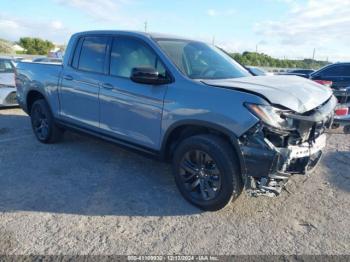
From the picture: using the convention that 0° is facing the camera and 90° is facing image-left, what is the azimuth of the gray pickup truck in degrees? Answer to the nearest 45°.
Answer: approximately 315°

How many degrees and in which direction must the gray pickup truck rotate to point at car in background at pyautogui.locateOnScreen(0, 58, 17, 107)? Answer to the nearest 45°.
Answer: approximately 180°

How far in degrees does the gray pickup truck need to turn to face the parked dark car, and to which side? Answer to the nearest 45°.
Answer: approximately 90° to its left
